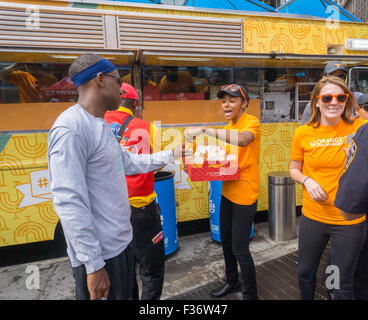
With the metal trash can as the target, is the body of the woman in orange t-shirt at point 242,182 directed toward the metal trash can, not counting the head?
no

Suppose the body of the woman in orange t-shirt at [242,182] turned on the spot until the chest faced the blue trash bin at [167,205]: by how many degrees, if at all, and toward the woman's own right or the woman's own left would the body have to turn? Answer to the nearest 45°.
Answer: approximately 90° to the woman's own right

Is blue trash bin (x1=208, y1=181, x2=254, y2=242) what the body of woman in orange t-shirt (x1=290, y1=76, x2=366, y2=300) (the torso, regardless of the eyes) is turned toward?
no

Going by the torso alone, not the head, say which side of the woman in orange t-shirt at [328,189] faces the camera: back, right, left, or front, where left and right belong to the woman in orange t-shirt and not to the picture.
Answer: front

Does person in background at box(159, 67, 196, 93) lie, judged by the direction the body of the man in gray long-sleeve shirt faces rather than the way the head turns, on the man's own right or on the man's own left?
on the man's own left

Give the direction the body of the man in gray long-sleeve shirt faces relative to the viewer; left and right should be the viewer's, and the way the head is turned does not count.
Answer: facing to the right of the viewer

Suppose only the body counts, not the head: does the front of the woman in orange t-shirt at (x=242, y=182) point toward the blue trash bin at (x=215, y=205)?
no

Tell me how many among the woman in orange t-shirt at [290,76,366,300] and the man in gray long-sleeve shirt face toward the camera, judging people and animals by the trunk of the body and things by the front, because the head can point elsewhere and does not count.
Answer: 1

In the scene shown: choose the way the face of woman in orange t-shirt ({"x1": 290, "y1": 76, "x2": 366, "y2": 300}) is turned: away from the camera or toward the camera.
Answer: toward the camera

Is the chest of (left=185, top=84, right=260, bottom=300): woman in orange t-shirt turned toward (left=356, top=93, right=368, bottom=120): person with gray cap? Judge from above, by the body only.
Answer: no

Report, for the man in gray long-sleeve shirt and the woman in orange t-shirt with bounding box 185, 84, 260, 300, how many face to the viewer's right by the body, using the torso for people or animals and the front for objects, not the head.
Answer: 1

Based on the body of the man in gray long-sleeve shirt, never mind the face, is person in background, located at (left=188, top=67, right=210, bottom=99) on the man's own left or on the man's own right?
on the man's own left

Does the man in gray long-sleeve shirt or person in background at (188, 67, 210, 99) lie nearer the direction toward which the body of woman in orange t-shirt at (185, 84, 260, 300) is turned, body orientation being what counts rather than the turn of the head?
the man in gray long-sleeve shirt

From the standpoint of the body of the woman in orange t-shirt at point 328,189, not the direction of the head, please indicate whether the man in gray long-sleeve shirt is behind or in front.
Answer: in front

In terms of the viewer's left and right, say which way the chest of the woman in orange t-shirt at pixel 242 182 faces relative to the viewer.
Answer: facing the viewer and to the left of the viewer

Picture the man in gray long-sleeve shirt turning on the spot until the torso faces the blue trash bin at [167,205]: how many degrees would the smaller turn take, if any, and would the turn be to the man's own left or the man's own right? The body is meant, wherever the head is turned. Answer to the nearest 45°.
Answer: approximately 90° to the man's own left

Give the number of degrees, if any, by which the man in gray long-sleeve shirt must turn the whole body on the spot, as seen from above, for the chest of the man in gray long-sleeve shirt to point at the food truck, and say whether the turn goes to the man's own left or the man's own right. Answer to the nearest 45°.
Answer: approximately 90° to the man's own left

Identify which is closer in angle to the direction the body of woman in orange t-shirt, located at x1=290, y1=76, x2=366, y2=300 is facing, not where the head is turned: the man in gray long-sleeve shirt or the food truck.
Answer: the man in gray long-sleeve shirt
